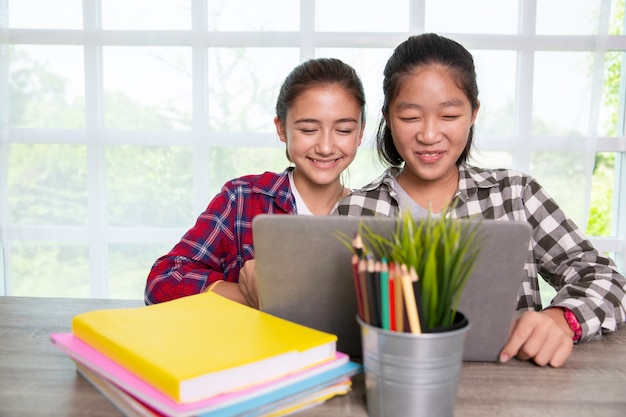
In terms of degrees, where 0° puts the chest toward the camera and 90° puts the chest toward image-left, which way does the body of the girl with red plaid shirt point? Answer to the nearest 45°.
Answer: approximately 0°

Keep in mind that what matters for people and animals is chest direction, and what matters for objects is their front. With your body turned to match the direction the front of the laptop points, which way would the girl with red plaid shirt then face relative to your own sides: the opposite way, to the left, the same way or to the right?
the opposite way

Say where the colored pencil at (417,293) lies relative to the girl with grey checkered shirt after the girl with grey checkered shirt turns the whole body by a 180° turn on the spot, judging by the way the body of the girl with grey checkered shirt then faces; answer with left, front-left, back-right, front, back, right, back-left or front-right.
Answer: back

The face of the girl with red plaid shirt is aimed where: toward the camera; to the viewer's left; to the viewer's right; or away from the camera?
toward the camera

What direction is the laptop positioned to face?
away from the camera

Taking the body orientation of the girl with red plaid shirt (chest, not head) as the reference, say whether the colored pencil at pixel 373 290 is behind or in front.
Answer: in front

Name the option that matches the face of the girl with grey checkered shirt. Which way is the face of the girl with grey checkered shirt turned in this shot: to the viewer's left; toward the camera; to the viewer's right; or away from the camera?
toward the camera

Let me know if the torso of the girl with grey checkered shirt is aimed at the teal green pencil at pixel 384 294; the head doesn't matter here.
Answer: yes

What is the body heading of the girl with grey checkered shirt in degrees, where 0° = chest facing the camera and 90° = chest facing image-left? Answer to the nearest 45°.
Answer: approximately 0°

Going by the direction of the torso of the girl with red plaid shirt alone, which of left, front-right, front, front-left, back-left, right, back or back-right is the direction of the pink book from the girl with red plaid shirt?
front

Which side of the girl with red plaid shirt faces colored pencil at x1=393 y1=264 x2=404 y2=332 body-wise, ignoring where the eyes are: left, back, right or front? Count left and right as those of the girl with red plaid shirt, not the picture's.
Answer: front

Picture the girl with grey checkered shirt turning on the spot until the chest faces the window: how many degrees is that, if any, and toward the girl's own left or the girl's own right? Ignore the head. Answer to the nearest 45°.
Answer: approximately 135° to the girl's own right

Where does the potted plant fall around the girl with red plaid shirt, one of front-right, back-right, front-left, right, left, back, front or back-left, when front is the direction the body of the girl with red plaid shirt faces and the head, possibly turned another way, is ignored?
front

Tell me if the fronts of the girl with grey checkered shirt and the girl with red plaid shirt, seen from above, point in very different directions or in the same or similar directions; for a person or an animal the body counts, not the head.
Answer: same or similar directions
